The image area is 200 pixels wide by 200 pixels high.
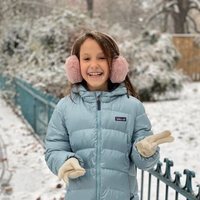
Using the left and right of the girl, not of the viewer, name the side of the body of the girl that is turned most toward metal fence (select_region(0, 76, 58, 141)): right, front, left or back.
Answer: back

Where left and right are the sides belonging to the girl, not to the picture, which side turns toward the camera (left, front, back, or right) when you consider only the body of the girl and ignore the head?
front

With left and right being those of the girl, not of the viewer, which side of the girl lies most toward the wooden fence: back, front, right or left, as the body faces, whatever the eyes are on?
back

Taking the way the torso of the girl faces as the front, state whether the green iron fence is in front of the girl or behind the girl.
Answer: behind
